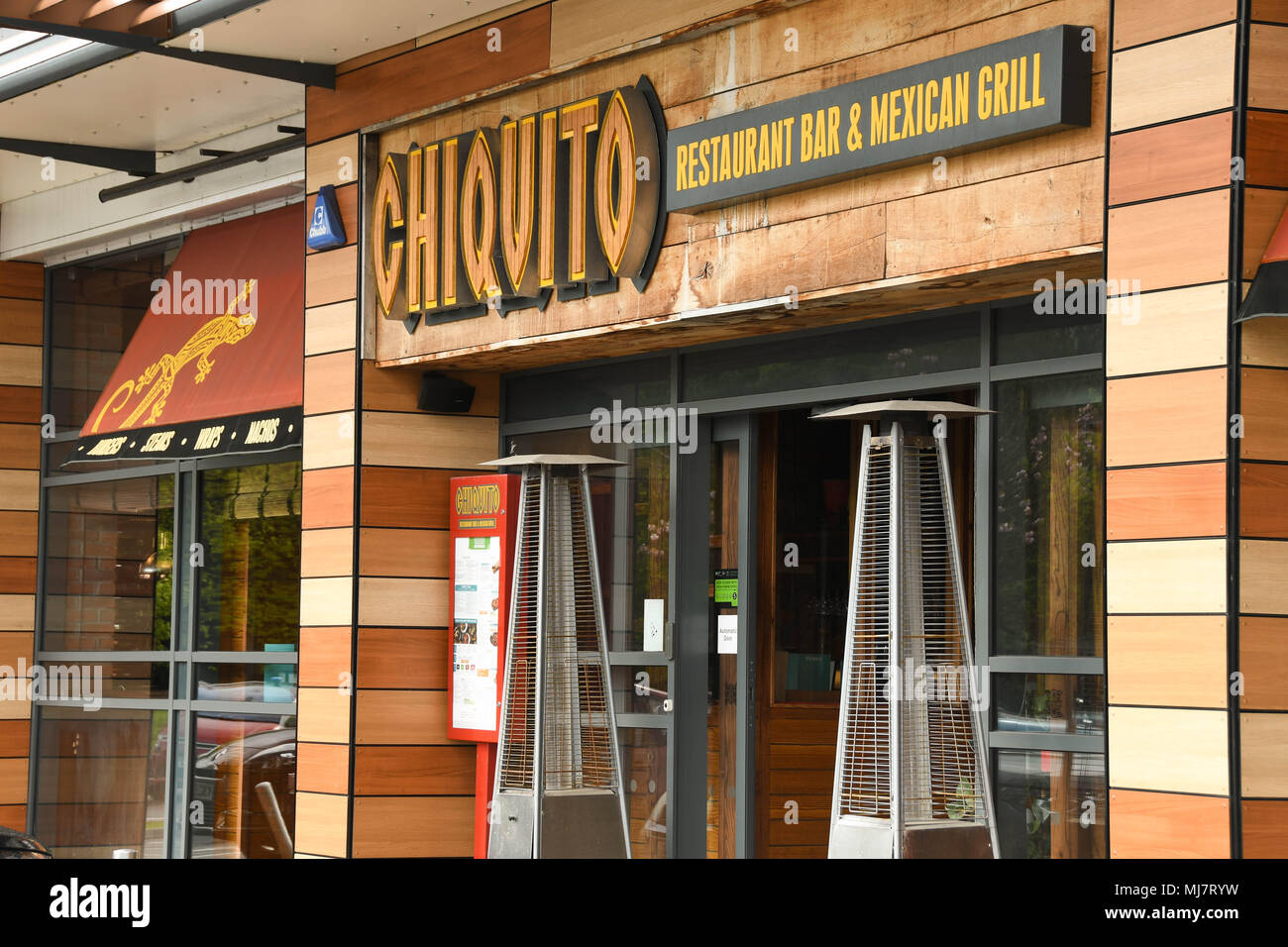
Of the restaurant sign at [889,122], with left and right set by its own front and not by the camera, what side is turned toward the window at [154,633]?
right

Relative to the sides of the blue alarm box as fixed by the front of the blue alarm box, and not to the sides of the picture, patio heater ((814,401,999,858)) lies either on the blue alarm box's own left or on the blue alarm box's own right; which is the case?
on the blue alarm box's own left

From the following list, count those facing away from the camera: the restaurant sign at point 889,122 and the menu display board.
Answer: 0

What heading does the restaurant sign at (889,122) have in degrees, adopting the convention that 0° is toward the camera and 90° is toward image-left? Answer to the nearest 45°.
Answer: approximately 45°

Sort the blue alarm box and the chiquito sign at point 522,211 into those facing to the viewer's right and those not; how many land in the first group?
0
